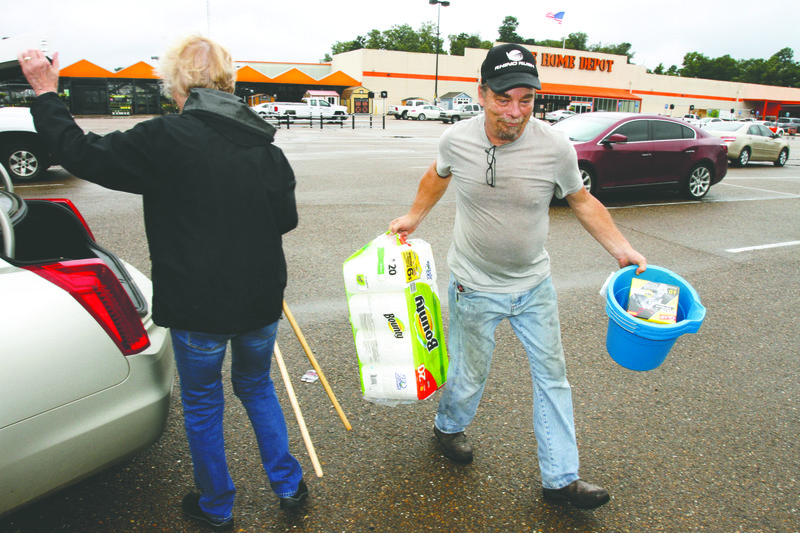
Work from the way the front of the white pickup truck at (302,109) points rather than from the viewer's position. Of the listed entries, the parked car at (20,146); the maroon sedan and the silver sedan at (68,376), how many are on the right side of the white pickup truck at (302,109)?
3

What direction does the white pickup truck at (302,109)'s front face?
to the viewer's right

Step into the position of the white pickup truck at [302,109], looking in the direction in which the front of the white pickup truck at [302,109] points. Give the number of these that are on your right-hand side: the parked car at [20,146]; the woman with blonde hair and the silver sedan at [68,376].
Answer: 3

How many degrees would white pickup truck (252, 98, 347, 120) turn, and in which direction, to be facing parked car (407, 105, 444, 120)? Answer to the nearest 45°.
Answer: approximately 45° to its left

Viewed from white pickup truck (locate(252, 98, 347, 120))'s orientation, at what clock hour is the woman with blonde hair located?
The woman with blonde hair is roughly at 3 o'clock from the white pickup truck.

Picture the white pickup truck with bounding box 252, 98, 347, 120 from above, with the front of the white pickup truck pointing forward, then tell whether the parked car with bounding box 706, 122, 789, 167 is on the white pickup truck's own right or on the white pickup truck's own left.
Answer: on the white pickup truck's own right

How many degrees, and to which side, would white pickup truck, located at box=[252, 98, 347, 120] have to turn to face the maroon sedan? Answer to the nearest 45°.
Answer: approximately 90° to its right

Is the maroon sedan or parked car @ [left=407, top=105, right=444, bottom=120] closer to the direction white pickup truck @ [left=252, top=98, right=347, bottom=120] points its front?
the parked car

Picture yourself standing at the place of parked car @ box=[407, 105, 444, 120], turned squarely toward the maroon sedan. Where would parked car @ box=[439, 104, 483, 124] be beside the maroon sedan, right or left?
left

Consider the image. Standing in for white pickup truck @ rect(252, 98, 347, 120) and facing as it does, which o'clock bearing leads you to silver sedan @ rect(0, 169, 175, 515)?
The silver sedan is roughly at 3 o'clock from the white pickup truck.
